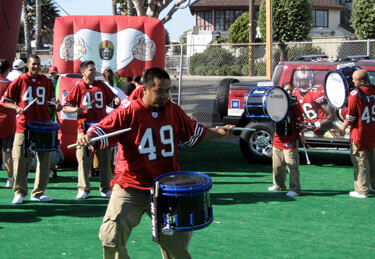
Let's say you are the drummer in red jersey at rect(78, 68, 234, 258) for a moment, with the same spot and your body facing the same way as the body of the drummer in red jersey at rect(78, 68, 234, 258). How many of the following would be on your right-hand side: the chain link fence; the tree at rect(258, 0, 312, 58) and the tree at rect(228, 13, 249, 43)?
0

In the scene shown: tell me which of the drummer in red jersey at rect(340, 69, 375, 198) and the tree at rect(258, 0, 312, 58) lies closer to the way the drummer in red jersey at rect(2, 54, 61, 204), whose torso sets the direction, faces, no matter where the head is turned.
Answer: the drummer in red jersey

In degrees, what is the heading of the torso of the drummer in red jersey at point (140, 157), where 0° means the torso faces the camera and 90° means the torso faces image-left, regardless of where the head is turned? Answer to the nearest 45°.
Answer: approximately 315°

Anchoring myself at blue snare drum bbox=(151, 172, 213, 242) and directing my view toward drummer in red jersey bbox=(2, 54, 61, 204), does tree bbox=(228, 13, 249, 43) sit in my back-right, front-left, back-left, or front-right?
front-right

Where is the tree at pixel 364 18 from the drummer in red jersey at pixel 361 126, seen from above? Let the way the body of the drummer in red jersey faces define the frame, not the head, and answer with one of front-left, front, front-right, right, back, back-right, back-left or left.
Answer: front-right

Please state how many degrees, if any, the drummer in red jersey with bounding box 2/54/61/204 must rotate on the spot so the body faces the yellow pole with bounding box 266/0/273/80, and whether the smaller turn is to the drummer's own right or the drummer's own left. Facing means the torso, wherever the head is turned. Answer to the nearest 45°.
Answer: approximately 90° to the drummer's own left

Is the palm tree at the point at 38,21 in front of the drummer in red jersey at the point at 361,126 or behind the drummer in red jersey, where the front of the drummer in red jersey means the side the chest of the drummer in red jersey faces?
in front

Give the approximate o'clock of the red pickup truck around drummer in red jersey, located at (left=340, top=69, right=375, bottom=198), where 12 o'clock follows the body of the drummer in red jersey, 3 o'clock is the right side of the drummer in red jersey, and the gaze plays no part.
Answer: The red pickup truck is roughly at 1 o'clock from the drummer in red jersey.

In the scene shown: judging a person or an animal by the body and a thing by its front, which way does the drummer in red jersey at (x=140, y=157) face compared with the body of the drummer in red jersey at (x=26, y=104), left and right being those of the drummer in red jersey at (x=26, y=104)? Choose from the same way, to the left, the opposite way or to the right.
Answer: the same way

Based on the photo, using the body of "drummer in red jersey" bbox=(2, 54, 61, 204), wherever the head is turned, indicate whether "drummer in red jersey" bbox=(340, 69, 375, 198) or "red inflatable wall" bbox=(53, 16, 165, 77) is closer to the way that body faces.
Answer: the drummer in red jersey
